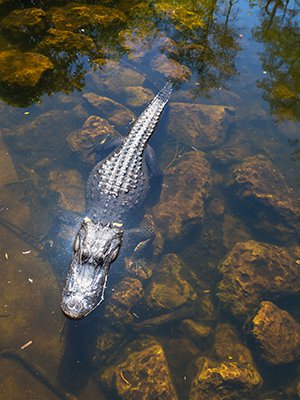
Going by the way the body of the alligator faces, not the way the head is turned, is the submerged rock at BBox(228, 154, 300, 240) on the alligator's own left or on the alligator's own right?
on the alligator's own left

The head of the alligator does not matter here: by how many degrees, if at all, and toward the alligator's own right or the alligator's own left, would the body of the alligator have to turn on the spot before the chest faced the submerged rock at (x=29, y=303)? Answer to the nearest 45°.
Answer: approximately 45° to the alligator's own right

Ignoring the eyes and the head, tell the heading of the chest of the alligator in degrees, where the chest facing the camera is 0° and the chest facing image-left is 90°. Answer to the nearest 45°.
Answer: approximately 0°

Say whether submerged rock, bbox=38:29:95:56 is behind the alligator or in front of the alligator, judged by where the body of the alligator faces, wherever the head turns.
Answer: behind

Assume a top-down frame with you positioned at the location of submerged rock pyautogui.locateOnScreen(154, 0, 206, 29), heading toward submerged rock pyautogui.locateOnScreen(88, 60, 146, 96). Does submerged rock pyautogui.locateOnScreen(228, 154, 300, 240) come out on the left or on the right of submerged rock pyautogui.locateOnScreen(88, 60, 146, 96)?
left

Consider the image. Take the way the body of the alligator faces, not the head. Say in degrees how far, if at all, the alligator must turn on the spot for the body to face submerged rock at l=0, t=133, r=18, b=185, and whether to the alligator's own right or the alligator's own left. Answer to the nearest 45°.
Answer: approximately 135° to the alligator's own right

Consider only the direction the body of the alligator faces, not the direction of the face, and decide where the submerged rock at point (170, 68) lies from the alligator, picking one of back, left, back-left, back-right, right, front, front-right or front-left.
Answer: back

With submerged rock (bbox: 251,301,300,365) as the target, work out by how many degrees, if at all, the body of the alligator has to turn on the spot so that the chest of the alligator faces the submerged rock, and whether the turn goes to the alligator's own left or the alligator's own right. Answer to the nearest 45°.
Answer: approximately 45° to the alligator's own left

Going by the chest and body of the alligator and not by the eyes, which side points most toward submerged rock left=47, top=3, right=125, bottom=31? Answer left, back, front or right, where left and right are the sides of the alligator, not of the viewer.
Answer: back

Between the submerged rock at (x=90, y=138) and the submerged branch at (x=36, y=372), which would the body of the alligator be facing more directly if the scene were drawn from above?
the submerged branch

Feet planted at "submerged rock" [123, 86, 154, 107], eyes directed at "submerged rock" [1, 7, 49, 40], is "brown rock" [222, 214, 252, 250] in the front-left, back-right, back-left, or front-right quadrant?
back-left

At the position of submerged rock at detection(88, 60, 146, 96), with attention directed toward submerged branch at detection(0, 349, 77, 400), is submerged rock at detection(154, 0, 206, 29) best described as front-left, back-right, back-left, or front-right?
back-left
